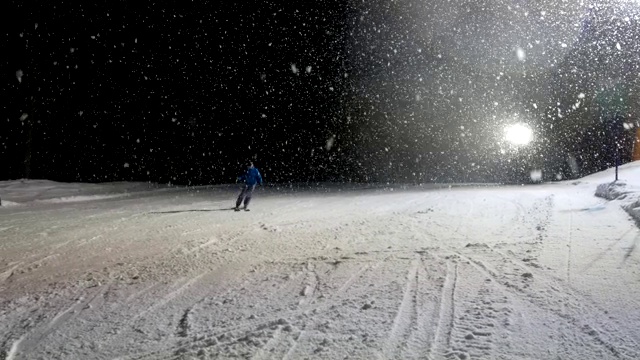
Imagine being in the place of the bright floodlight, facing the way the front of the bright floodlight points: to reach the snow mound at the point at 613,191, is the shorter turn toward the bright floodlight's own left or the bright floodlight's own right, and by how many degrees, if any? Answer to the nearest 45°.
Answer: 0° — it already faces it

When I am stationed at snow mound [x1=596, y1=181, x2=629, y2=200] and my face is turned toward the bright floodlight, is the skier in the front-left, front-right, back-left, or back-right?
back-left

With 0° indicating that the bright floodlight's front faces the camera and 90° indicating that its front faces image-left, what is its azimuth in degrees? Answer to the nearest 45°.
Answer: approximately 0°
